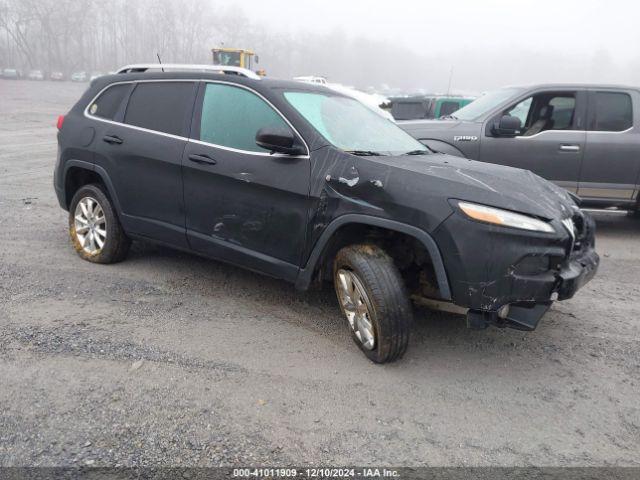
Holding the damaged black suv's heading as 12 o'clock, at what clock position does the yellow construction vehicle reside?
The yellow construction vehicle is roughly at 7 o'clock from the damaged black suv.

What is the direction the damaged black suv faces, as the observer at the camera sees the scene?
facing the viewer and to the right of the viewer
